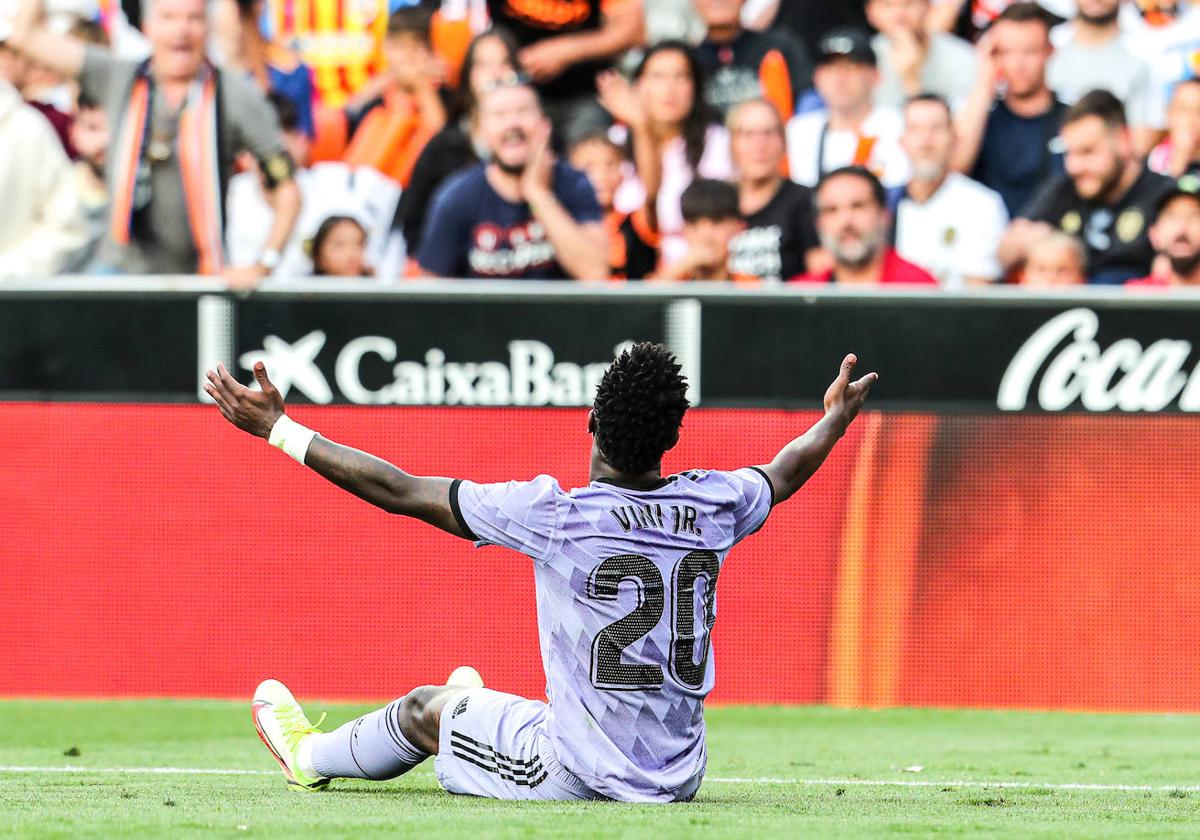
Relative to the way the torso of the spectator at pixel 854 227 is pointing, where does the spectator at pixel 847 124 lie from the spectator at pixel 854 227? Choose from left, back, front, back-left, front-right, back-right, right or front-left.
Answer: back

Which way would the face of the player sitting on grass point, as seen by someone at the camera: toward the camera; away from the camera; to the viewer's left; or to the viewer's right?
away from the camera

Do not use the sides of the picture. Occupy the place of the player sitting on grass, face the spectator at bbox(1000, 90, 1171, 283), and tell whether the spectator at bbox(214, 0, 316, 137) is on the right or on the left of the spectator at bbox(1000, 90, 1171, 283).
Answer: left

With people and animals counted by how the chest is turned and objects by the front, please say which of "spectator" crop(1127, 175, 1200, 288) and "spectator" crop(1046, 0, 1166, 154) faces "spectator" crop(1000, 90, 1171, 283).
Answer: "spectator" crop(1046, 0, 1166, 154)

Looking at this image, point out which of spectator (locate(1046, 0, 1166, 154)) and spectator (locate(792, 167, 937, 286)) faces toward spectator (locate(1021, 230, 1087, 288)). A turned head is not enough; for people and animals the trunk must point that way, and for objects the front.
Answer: spectator (locate(1046, 0, 1166, 154))
